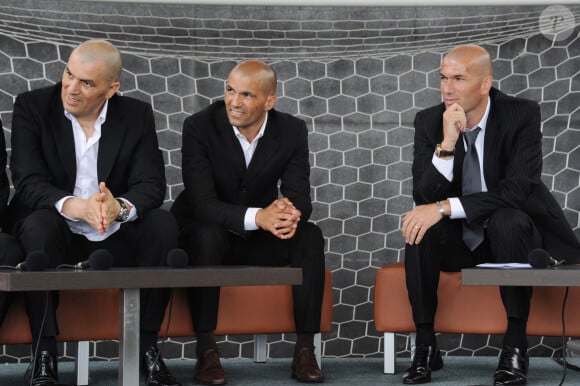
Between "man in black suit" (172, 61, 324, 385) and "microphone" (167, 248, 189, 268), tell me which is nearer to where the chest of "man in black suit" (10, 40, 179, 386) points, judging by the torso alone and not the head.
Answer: the microphone

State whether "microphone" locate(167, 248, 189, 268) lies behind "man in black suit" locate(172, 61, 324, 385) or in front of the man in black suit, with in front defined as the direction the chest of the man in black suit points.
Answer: in front

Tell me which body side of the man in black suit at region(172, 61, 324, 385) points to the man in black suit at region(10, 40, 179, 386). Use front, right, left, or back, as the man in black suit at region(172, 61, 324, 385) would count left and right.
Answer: right

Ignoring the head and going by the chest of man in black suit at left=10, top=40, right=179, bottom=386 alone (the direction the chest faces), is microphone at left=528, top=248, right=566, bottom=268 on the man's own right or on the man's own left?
on the man's own left

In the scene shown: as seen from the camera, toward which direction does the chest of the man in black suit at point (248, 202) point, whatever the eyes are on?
toward the camera

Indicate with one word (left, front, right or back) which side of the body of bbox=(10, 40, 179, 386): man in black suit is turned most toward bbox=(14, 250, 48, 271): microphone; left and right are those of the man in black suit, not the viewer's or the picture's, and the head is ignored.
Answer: front

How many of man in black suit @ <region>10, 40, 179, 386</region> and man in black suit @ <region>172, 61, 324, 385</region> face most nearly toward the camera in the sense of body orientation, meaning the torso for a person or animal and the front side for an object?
2

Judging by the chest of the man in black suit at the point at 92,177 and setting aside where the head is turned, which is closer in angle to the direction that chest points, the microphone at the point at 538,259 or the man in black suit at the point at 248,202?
the microphone

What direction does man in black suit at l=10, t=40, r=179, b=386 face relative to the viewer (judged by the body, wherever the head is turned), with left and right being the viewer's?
facing the viewer

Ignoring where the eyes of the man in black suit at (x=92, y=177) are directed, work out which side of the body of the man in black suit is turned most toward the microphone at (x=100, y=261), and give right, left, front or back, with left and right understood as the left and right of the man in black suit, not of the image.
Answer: front

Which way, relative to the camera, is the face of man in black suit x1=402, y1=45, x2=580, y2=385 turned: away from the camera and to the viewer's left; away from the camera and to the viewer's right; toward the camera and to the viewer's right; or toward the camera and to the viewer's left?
toward the camera and to the viewer's left
